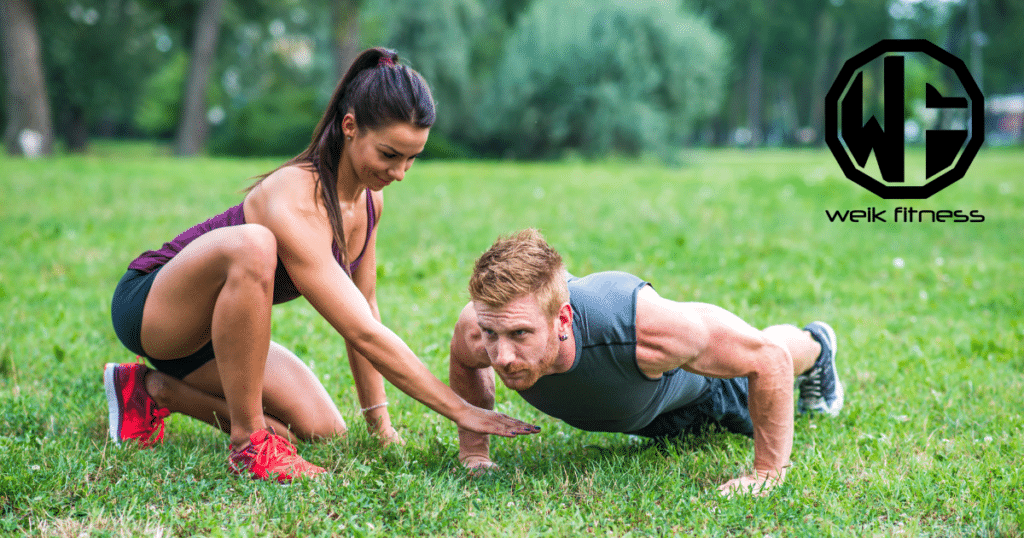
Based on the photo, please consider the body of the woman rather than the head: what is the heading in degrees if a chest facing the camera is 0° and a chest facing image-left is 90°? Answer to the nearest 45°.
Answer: approximately 315°

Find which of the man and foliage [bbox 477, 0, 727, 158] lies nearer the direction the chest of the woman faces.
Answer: the man

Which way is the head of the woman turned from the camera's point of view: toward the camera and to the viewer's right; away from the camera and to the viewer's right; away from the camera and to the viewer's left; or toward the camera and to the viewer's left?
toward the camera and to the viewer's right

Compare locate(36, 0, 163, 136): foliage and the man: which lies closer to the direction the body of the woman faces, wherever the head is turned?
the man

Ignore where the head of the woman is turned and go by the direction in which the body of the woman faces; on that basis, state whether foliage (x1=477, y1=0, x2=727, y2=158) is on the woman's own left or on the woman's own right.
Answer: on the woman's own left

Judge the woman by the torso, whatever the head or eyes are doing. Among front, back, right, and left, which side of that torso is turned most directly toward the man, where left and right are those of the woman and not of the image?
front

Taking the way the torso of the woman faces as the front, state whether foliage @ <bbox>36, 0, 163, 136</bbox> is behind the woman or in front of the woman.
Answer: behind

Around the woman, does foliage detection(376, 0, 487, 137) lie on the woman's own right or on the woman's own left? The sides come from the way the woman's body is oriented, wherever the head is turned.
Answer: on the woman's own left
